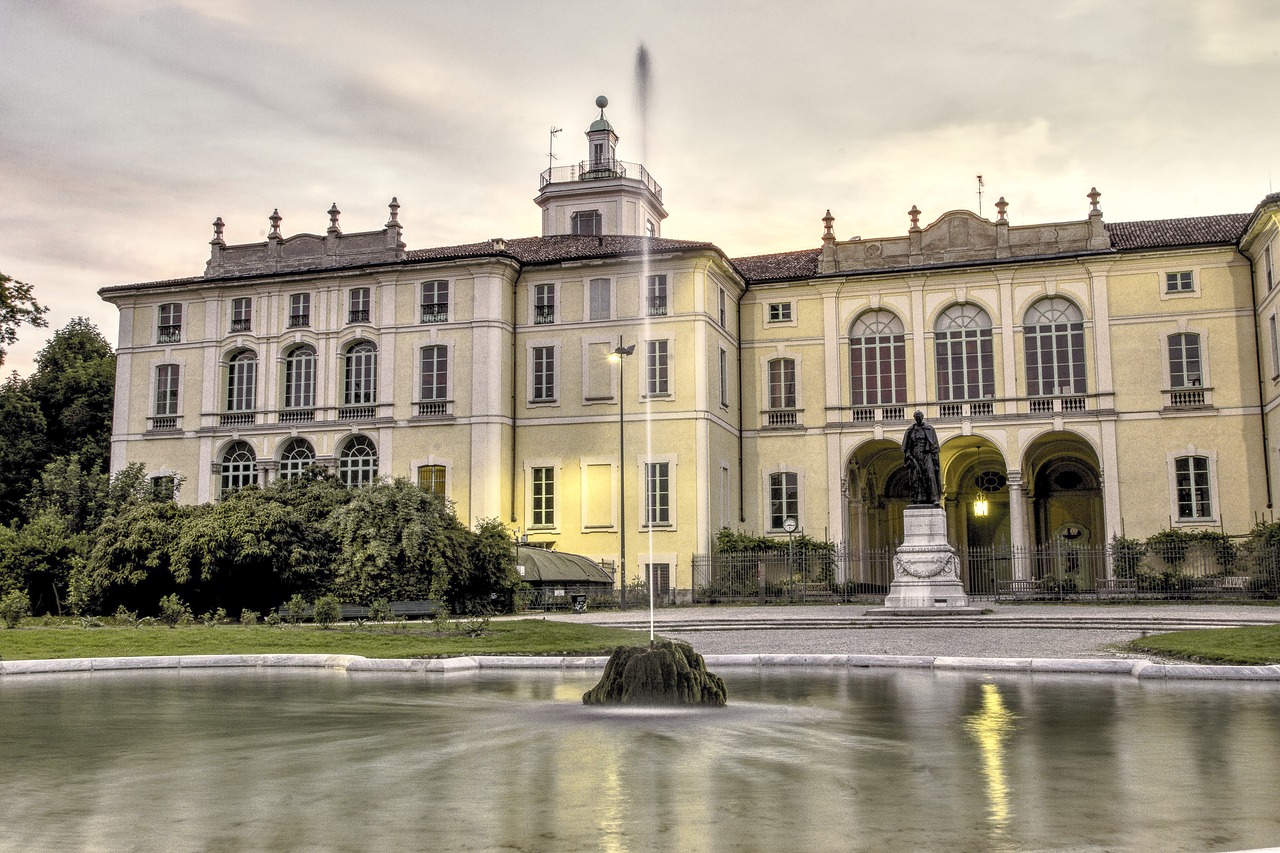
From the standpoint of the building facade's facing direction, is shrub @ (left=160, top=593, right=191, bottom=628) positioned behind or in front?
in front

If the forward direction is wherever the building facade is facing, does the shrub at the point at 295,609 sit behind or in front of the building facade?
in front

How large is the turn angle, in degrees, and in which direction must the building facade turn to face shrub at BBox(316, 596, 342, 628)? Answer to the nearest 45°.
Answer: approximately 45° to its right

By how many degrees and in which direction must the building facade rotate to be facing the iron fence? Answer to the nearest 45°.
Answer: approximately 45° to its left

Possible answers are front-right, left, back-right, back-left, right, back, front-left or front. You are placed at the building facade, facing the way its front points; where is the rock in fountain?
front

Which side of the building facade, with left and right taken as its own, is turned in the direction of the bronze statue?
front

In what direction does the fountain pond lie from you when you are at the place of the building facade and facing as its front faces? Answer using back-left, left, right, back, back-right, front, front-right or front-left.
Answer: front

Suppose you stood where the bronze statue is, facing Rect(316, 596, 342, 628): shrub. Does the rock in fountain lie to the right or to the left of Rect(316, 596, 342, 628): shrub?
left

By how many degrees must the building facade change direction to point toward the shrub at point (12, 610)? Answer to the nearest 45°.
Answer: approximately 45° to its right

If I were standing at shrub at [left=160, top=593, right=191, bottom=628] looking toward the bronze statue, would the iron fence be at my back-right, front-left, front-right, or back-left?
front-left

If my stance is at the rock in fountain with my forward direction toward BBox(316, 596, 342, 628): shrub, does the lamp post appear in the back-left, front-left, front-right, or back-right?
front-right

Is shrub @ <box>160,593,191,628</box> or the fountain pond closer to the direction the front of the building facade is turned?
the fountain pond

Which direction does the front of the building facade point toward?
toward the camera
